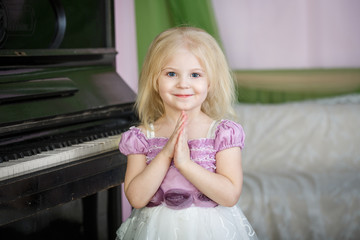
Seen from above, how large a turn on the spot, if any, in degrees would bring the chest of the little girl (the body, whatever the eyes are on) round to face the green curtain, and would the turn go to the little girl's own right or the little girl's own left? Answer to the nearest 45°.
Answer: approximately 180°

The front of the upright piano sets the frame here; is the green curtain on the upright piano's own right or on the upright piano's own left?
on the upright piano's own left

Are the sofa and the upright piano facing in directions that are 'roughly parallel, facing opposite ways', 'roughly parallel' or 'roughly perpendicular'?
roughly perpendicular

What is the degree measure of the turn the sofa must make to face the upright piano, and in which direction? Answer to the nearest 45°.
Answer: approximately 45° to its right

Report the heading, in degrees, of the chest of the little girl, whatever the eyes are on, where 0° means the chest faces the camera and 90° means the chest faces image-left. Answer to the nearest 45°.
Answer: approximately 0°

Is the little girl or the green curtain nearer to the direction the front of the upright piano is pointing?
the little girl

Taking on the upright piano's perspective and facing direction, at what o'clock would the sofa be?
The sofa is roughly at 10 o'clock from the upright piano.

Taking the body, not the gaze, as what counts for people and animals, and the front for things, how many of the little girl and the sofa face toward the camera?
2

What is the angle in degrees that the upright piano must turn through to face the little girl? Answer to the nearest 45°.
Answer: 0° — it already faces them
